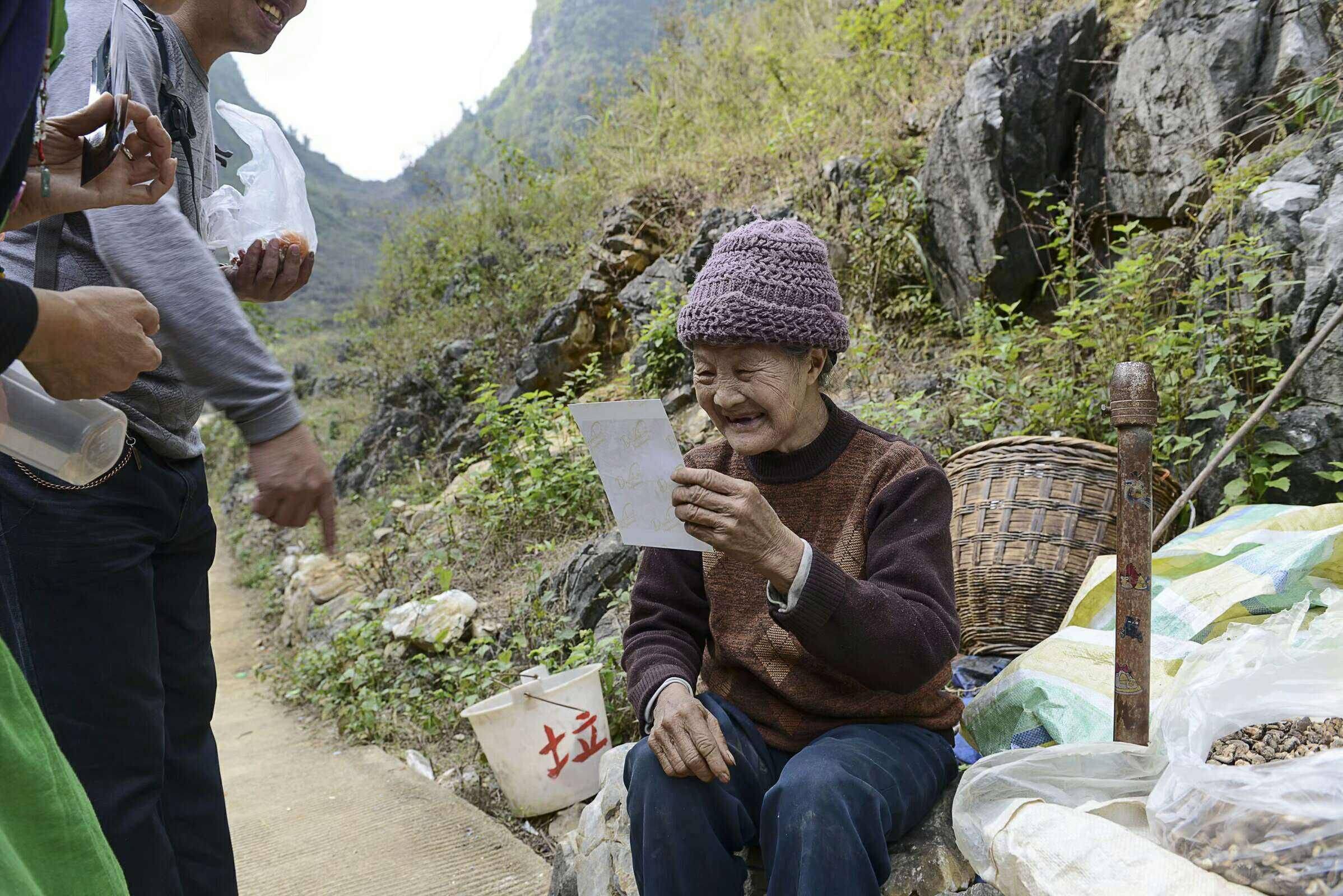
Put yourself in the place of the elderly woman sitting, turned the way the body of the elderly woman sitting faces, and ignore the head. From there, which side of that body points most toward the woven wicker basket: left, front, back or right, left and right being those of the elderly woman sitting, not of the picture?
back

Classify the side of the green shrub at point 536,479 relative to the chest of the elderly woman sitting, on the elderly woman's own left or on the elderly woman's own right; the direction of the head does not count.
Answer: on the elderly woman's own right

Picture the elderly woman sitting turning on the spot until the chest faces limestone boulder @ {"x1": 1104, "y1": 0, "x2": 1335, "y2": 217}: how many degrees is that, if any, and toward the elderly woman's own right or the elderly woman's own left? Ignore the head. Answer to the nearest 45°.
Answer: approximately 180°

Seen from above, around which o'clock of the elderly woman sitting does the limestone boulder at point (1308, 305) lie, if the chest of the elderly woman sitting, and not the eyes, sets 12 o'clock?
The limestone boulder is roughly at 6 o'clock from the elderly woman sitting.

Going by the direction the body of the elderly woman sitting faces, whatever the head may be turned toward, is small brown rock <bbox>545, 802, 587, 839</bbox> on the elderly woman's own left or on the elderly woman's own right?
on the elderly woman's own right

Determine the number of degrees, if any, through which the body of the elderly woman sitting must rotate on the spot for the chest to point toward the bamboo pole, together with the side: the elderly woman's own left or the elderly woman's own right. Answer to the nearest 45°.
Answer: approximately 180°

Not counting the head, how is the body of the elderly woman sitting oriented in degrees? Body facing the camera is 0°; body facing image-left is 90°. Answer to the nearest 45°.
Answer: approximately 45°
